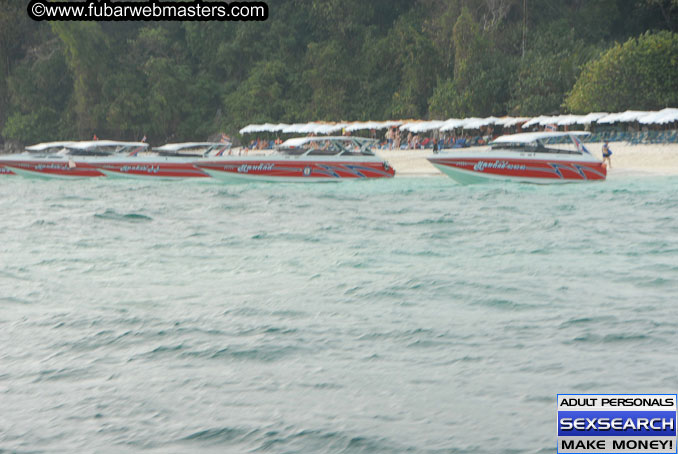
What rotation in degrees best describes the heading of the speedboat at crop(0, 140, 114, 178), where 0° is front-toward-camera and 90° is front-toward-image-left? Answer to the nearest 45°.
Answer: approximately 90°

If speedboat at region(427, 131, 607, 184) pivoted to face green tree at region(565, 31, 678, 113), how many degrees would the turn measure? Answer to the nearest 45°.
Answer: approximately 90° to its right

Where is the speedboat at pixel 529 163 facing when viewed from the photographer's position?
facing to the left of the viewer

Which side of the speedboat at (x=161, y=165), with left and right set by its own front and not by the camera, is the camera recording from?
left

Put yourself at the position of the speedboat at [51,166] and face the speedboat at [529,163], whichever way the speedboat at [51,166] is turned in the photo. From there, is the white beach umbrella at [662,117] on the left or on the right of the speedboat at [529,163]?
left

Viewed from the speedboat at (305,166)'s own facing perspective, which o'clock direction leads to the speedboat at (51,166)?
the speedboat at (51,166) is roughly at 1 o'clock from the speedboat at (305,166).

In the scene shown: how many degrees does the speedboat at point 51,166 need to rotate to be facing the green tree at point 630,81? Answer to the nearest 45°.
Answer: approximately 180°

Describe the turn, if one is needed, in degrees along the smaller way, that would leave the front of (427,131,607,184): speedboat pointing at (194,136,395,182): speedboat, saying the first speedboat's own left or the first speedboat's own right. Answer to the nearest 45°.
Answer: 0° — it already faces it

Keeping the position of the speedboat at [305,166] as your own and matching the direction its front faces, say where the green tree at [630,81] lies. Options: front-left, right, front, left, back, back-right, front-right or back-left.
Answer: back-right

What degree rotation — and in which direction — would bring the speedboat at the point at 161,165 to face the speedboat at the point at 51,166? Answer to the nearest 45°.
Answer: approximately 45° to its right

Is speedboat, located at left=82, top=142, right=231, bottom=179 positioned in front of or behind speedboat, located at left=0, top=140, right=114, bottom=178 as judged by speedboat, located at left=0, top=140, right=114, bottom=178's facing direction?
behind

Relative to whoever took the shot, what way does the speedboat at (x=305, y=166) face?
facing to the left of the viewer
